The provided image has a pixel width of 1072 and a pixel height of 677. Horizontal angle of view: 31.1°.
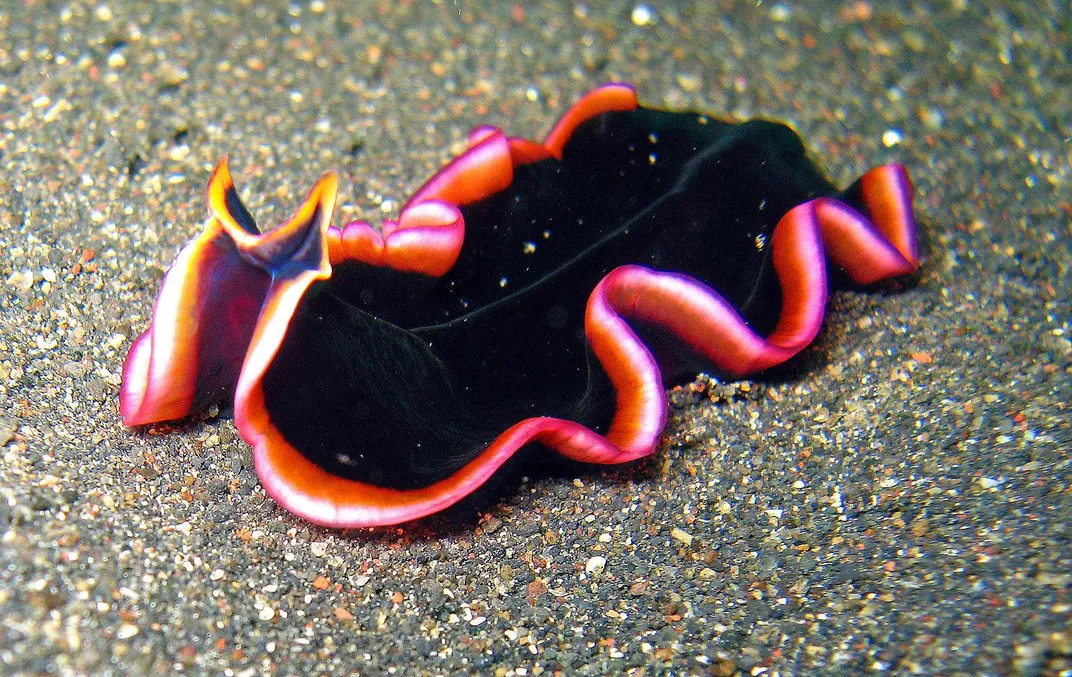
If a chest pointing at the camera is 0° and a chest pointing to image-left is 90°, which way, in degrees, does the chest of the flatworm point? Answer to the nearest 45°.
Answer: approximately 45°
